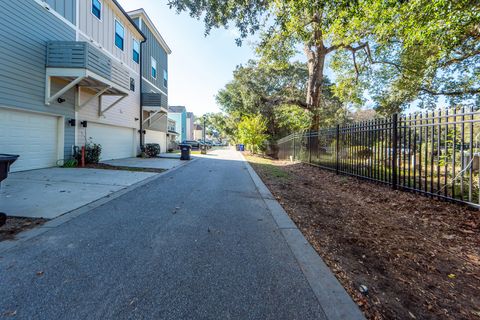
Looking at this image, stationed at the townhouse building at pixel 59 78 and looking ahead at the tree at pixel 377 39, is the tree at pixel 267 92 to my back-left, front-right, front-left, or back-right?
front-left

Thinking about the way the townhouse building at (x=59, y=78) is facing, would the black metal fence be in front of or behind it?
in front

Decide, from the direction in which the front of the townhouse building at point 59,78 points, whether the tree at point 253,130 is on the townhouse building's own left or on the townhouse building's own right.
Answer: on the townhouse building's own left

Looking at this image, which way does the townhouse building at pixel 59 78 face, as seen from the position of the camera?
facing the viewer and to the right of the viewer

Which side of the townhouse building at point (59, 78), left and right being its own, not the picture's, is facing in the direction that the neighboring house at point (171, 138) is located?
left
